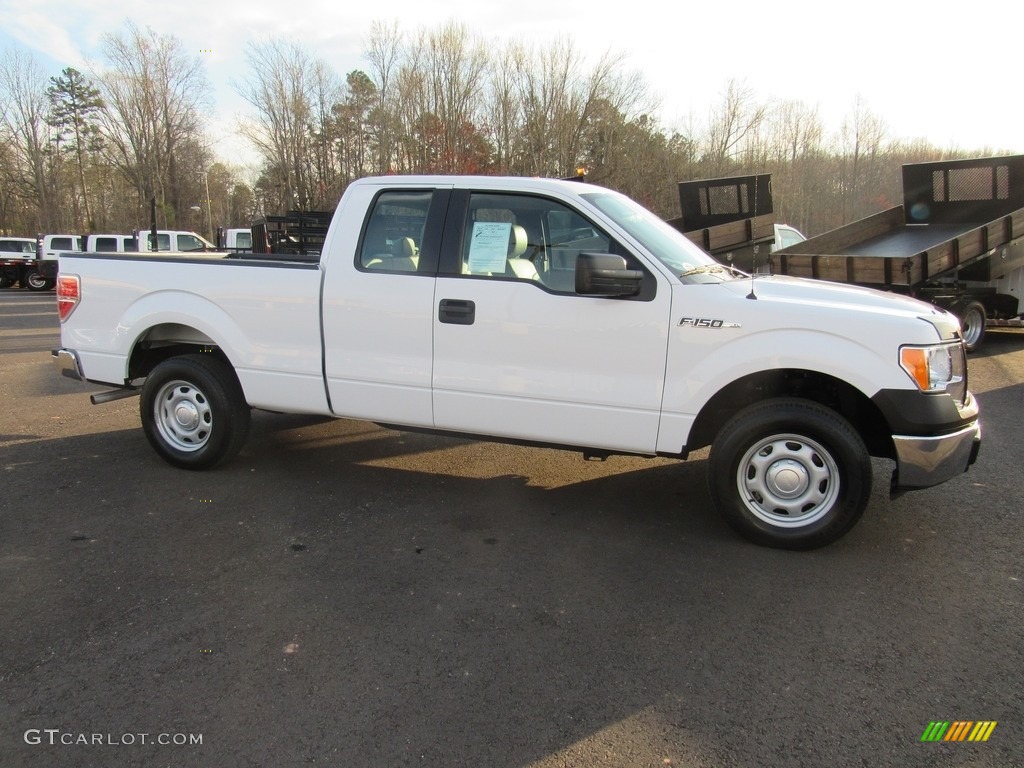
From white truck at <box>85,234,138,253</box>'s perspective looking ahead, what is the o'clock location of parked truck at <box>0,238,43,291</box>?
The parked truck is roughly at 8 o'clock from the white truck.

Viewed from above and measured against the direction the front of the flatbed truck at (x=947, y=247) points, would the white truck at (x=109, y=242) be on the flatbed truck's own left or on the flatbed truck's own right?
on the flatbed truck's own left

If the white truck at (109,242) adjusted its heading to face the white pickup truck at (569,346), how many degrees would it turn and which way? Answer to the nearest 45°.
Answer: approximately 90° to its right

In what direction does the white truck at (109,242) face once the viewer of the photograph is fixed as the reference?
facing to the right of the viewer

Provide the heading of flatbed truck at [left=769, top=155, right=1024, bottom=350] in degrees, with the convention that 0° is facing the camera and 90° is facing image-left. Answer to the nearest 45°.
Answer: approximately 225°

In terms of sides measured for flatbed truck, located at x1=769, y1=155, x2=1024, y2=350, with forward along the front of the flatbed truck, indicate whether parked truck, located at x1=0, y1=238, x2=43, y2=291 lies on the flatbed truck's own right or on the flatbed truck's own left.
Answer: on the flatbed truck's own left

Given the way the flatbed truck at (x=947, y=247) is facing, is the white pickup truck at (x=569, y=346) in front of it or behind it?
behind
